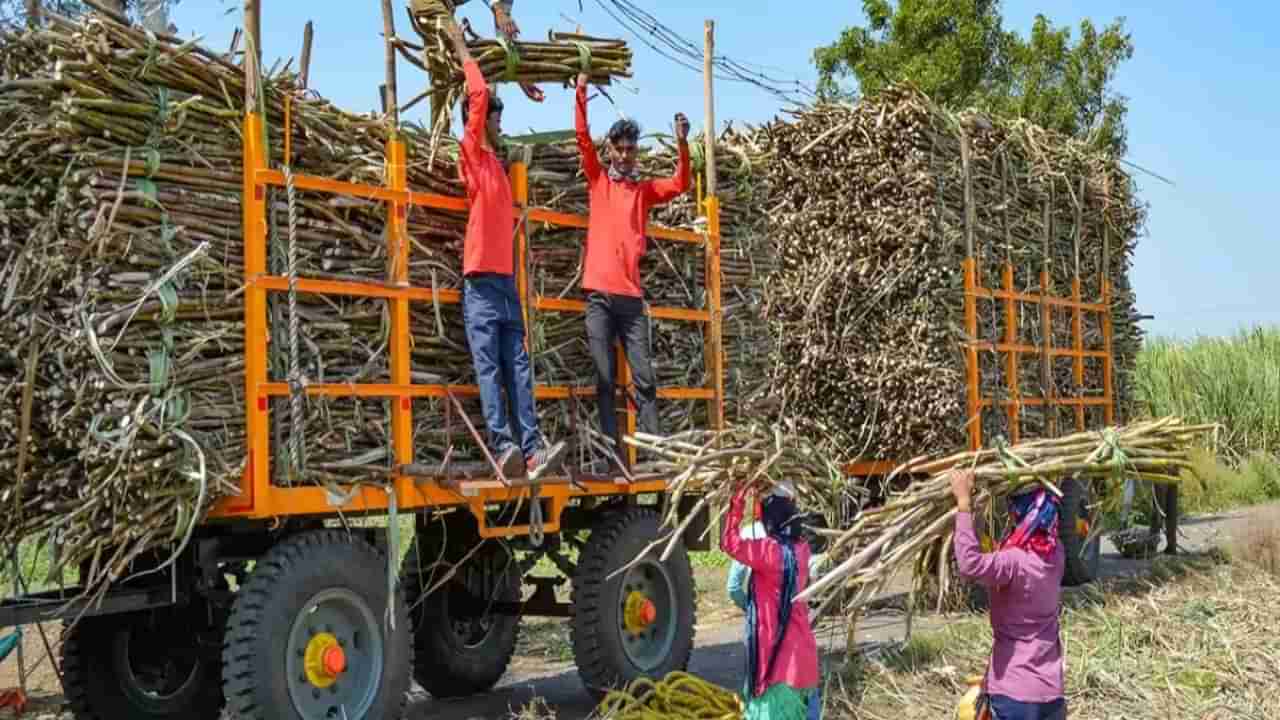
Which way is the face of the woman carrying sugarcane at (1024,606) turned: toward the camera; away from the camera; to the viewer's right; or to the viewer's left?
away from the camera

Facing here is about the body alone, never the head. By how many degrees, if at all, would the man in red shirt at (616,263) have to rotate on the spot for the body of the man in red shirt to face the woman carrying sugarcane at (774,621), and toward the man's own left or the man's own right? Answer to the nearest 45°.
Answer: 0° — they already face them

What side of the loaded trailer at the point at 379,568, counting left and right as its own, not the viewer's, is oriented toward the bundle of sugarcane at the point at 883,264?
back

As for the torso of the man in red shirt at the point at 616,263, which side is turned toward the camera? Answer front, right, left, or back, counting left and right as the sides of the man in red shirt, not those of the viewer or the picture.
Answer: front

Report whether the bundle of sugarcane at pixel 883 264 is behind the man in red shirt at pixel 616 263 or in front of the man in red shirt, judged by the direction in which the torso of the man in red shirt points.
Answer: behind

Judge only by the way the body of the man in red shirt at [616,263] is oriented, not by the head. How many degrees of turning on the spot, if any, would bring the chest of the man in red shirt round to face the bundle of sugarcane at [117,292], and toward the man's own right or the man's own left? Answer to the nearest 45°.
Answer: approximately 45° to the man's own right

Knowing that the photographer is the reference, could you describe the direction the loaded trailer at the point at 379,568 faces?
facing the viewer and to the left of the viewer

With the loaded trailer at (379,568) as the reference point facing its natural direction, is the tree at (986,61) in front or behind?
behind
